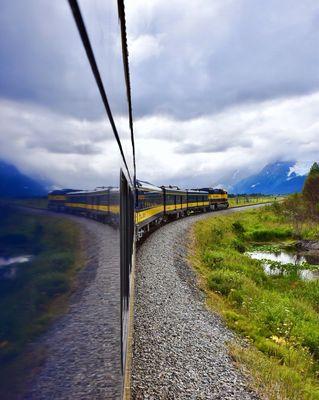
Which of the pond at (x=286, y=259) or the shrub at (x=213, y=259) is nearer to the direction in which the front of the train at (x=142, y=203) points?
the pond

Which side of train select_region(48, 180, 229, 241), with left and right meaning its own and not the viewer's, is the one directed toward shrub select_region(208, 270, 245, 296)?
right

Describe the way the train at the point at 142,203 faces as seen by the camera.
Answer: facing away from the viewer and to the right of the viewer
